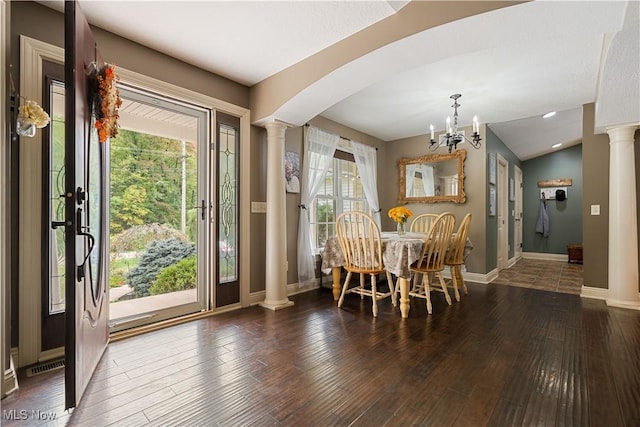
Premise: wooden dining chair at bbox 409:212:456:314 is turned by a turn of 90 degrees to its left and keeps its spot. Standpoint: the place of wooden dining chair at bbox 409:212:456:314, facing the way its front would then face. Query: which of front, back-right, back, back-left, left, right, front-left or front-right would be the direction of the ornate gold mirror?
back-right

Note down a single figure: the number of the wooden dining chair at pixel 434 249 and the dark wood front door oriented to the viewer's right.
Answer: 1

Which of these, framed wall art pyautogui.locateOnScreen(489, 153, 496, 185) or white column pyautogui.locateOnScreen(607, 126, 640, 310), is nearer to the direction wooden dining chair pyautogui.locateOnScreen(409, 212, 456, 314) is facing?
the framed wall art

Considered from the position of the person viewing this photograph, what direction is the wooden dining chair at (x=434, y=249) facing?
facing away from the viewer and to the left of the viewer

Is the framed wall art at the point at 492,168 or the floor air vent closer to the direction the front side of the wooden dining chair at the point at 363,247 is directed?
the framed wall art

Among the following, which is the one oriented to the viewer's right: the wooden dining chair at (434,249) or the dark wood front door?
the dark wood front door

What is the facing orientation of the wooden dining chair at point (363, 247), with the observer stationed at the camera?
facing away from the viewer and to the right of the viewer

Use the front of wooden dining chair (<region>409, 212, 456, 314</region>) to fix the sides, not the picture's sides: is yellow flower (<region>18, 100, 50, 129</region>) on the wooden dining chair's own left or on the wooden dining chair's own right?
on the wooden dining chair's own left

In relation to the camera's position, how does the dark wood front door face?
facing to the right of the viewer

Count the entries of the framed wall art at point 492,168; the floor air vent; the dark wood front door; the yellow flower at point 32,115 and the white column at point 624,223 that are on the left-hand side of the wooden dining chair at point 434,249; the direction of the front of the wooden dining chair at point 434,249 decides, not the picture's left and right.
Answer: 3

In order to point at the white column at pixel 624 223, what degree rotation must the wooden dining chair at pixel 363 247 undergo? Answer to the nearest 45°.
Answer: approximately 45° to its right

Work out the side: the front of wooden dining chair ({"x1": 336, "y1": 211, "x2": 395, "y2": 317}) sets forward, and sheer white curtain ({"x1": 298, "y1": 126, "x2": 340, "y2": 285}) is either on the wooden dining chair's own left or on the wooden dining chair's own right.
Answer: on the wooden dining chair's own left

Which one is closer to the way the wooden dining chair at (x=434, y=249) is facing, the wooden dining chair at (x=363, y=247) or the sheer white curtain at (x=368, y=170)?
the sheer white curtain
